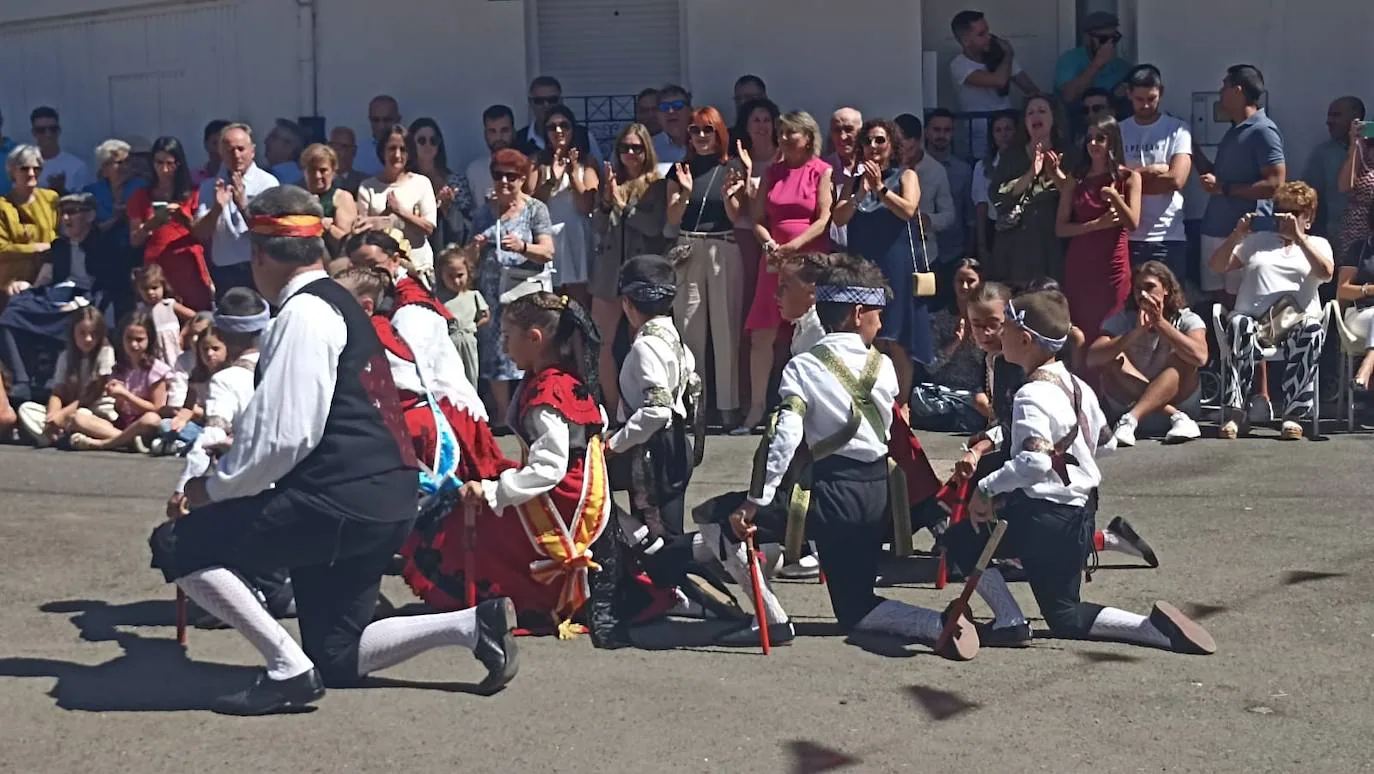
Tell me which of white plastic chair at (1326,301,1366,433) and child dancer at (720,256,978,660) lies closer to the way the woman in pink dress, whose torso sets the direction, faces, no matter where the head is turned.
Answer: the child dancer

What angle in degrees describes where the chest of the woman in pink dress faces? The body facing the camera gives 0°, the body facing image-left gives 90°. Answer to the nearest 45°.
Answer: approximately 45°

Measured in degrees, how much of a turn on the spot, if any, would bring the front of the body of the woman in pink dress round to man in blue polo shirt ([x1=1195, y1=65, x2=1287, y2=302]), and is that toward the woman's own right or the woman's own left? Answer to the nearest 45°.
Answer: approximately 135° to the woman's own left

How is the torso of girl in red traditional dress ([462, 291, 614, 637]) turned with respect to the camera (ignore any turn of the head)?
to the viewer's left

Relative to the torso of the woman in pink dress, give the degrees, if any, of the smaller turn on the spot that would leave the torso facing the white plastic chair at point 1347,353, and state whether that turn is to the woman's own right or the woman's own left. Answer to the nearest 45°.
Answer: approximately 135° to the woman's own left
